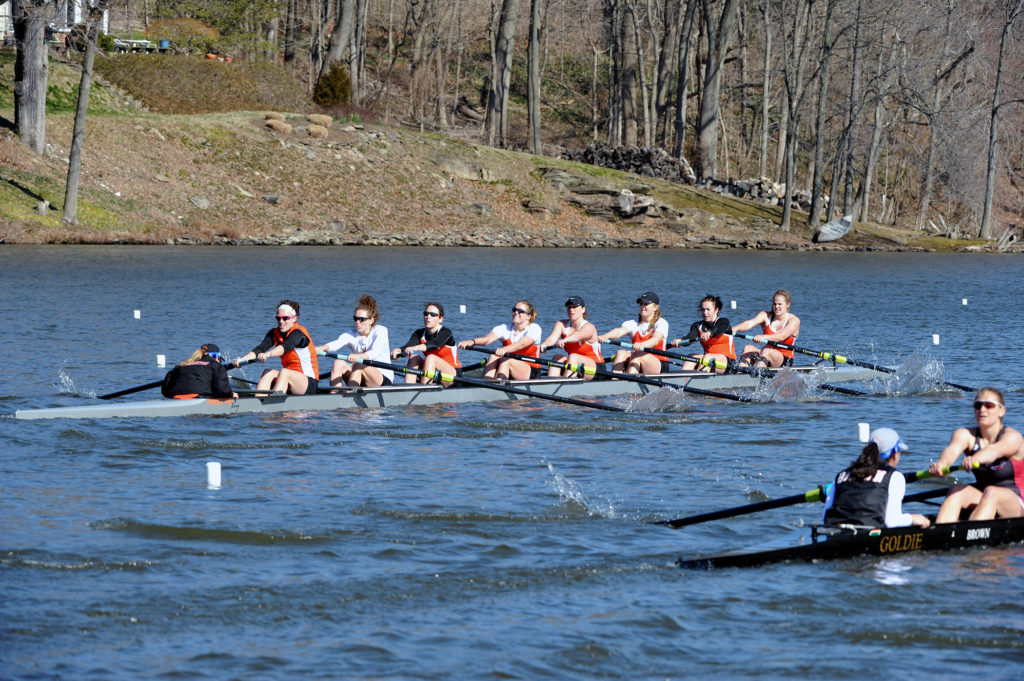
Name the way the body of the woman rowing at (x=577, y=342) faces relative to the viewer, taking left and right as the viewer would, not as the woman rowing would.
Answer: facing the viewer and to the left of the viewer

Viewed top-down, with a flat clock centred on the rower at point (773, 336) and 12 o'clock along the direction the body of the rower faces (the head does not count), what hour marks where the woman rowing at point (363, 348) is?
The woman rowing is roughly at 12 o'clock from the rower.

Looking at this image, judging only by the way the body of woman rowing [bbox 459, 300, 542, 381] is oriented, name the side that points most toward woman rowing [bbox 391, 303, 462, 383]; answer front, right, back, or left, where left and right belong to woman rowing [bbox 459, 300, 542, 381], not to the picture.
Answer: front

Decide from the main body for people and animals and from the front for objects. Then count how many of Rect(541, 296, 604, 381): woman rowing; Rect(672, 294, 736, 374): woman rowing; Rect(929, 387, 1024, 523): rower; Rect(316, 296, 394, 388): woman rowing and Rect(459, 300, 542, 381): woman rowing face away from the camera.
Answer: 0

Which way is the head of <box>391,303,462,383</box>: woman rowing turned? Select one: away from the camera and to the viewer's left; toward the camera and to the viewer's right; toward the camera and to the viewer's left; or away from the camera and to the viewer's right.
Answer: toward the camera and to the viewer's left

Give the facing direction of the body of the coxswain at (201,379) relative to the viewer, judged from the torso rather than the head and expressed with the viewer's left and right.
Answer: facing away from the viewer and to the right of the viewer

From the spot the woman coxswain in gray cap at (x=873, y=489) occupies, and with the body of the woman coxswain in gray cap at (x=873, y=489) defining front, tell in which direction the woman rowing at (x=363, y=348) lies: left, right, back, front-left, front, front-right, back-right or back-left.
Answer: left

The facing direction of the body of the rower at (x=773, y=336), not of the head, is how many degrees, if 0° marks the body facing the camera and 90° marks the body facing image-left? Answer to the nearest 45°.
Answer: approximately 45°

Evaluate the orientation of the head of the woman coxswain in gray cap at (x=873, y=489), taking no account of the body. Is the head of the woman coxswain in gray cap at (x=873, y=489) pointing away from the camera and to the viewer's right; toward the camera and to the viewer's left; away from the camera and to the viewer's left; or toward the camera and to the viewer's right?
away from the camera and to the viewer's right

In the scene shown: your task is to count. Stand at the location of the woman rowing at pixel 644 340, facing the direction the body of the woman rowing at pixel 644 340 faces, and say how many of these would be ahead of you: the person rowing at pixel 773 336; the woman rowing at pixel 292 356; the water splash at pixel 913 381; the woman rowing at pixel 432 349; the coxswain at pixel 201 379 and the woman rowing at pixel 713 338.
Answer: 3

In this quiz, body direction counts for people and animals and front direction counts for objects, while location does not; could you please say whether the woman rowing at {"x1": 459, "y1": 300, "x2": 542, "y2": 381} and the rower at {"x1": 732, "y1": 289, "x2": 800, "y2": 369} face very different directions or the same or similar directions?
same or similar directions

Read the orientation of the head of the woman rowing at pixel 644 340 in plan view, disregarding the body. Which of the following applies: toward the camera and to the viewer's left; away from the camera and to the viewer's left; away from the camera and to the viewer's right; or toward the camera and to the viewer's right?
toward the camera and to the viewer's left

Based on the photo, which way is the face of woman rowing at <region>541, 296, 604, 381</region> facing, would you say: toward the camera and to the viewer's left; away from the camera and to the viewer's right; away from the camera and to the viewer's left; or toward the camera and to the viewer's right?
toward the camera and to the viewer's left

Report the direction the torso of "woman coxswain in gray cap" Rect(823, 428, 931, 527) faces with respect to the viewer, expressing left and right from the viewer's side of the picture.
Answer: facing away from the viewer and to the right of the viewer

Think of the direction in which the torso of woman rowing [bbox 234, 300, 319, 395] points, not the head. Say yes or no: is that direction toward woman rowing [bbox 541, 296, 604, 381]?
no

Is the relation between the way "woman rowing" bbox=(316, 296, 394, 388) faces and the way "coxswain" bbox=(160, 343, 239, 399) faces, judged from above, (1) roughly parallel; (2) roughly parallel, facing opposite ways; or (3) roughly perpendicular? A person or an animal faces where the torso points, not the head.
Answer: roughly parallel, facing opposite ways

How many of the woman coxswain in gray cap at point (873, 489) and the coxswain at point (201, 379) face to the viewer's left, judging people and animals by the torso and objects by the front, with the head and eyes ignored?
0

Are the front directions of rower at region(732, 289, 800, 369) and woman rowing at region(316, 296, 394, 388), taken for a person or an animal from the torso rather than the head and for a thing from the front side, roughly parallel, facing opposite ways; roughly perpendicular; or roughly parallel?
roughly parallel

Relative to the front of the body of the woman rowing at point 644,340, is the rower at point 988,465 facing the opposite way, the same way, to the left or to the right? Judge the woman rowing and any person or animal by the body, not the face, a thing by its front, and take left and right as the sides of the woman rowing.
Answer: the same way
